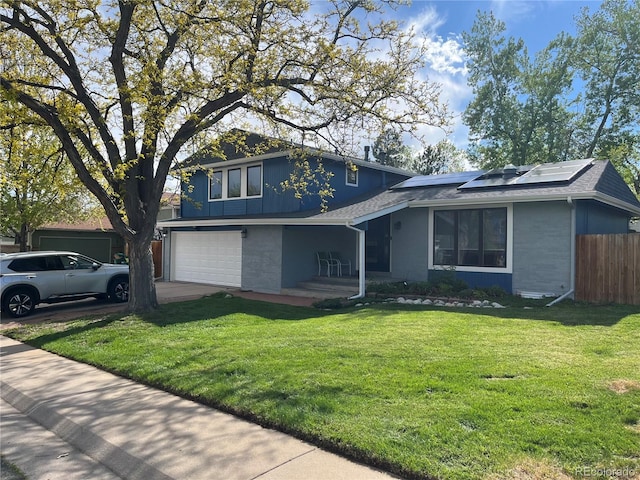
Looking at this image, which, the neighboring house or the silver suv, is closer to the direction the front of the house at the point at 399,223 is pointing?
the silver suv

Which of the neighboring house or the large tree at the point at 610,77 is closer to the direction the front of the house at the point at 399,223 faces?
the neighboring house

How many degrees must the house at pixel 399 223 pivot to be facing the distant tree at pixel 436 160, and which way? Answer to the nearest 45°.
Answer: approximately 135° to its right

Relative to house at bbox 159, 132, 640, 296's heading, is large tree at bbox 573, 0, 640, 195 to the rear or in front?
to the rear

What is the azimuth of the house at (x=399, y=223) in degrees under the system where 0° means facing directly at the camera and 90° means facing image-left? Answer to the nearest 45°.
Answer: approximately 45°

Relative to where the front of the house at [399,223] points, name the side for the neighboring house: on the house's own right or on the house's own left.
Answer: on the house's own right

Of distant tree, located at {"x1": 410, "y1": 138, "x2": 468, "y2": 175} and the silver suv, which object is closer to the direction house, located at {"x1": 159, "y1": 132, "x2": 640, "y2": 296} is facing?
the silver suv

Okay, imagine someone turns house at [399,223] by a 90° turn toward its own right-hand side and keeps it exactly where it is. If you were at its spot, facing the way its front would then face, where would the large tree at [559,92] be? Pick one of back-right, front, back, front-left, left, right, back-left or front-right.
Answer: right
